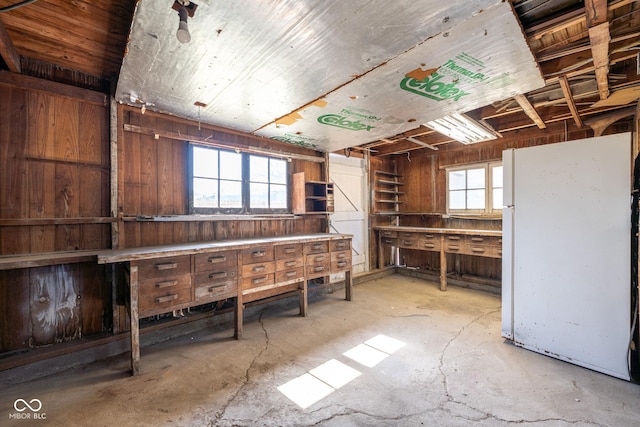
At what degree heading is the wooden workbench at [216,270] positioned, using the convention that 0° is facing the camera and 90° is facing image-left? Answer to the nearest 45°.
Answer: approximately 315°

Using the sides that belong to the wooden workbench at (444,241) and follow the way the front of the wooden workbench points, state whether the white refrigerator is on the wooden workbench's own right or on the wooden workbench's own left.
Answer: on the wooden workbench's own left

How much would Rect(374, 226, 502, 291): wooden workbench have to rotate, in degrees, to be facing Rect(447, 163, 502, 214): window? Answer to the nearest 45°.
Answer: approximately 180°

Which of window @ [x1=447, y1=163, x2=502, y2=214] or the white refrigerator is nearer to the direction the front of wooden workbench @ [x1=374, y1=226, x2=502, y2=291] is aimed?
the white refrigerator

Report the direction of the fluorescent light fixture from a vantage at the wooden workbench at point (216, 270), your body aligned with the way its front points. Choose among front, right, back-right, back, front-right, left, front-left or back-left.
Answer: front-left

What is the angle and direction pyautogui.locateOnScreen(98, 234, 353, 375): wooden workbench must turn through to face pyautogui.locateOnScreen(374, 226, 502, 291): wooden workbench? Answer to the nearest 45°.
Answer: approximately 45° to its left

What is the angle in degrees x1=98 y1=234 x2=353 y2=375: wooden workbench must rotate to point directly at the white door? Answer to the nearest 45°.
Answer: approximately 90° to its left

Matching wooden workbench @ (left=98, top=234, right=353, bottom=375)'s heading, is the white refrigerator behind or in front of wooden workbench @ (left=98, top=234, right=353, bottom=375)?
in front
